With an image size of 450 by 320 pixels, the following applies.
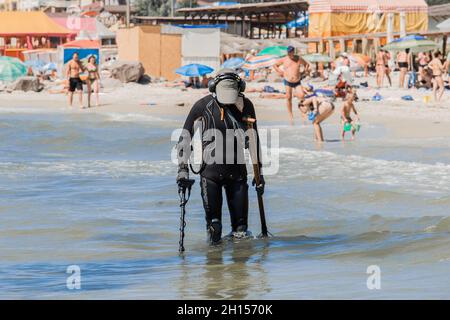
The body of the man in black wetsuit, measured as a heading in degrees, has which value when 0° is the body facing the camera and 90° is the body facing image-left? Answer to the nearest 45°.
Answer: approximately 0°

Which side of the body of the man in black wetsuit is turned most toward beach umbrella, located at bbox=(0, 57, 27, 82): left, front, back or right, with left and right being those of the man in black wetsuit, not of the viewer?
back

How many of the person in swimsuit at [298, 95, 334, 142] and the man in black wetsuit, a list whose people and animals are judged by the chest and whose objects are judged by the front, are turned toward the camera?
1

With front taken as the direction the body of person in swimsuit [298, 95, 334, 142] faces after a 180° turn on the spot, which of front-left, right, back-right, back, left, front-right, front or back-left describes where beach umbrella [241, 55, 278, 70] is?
left

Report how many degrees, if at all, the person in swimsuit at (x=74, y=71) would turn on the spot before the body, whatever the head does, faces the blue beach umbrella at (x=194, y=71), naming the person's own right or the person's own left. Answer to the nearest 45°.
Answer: approximately 135° to the person's own left

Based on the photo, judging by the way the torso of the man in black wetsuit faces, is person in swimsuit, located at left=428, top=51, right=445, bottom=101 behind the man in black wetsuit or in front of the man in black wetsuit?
behind

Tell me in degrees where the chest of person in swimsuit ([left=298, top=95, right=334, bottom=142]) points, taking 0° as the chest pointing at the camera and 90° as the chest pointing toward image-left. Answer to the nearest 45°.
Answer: approximately 90°

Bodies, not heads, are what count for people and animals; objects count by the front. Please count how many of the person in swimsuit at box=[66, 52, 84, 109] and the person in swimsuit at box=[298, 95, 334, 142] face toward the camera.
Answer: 1

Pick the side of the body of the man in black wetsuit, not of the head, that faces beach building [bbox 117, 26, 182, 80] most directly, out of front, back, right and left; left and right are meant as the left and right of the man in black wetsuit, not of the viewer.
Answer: back
